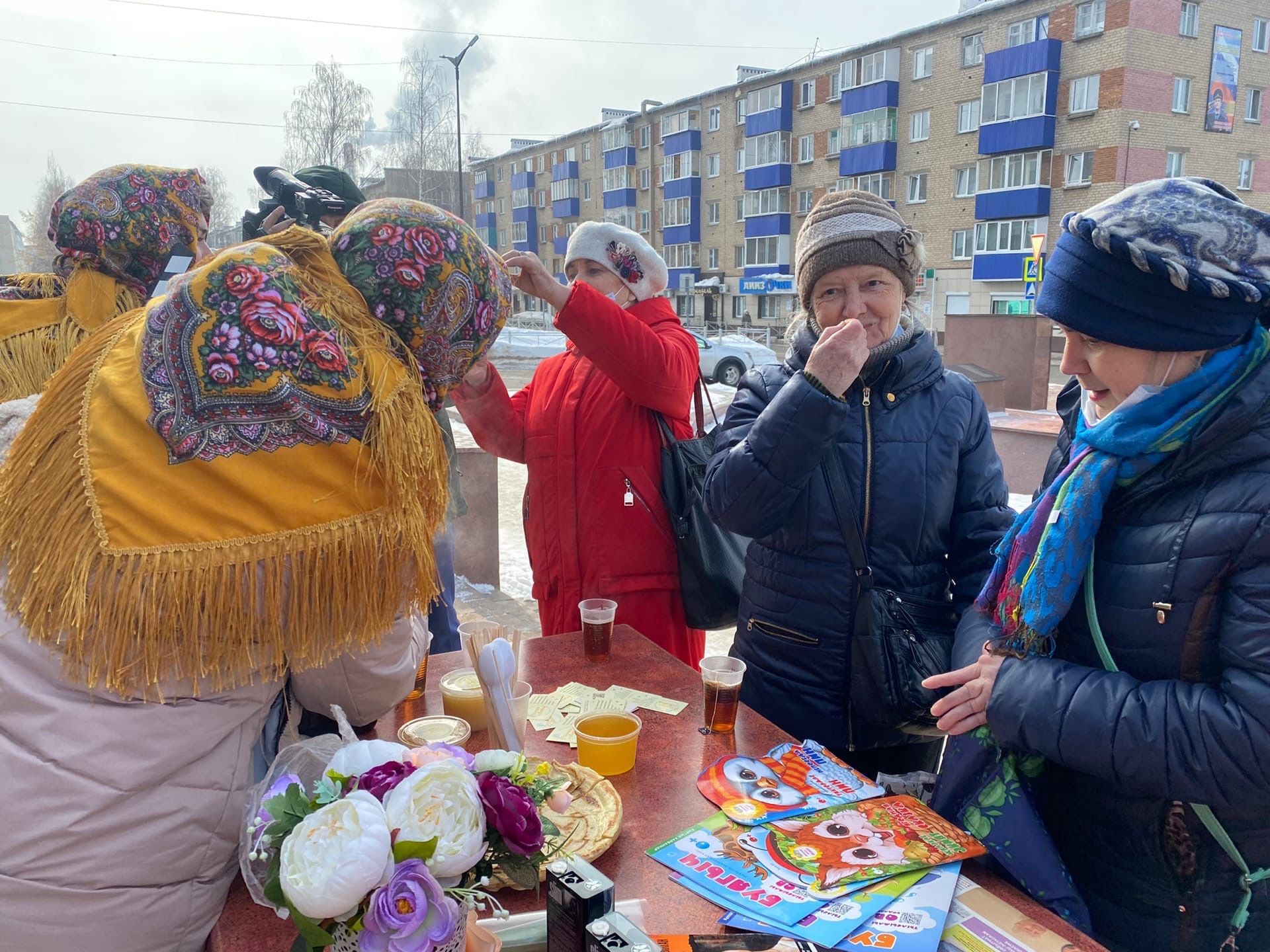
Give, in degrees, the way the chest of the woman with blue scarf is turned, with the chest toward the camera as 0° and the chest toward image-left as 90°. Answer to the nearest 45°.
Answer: approximately 45°

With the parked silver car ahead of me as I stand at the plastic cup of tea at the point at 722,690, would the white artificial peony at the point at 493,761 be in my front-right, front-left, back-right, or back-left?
back-left

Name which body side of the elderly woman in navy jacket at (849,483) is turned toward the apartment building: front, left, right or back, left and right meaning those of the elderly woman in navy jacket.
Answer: back

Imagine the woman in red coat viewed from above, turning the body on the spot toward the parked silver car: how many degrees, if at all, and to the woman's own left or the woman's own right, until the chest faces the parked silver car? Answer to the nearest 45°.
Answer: approximately 135° to the woman's own right

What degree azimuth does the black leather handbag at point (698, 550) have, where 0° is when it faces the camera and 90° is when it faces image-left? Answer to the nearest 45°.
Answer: approximately 315°

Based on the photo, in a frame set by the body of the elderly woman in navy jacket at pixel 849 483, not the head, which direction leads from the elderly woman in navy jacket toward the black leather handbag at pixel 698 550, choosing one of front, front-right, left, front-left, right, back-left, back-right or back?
back-right

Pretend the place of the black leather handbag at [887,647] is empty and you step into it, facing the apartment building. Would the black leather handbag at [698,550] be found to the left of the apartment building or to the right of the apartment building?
left

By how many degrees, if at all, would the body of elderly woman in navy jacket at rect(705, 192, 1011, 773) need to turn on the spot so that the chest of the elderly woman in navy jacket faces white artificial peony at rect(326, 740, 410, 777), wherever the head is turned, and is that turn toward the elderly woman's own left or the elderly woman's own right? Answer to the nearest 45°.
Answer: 0° — they already face it

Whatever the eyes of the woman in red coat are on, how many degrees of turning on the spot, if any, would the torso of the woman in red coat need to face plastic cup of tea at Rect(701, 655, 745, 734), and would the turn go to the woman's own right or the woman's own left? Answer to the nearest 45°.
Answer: approximately 45° to the woman's own left
